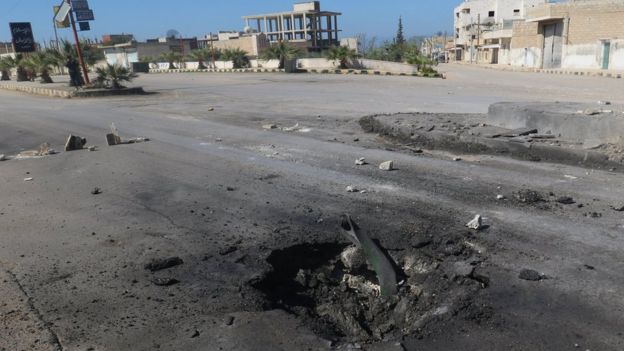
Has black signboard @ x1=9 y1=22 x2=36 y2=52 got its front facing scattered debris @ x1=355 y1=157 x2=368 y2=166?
yes

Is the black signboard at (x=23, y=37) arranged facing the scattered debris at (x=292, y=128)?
yes

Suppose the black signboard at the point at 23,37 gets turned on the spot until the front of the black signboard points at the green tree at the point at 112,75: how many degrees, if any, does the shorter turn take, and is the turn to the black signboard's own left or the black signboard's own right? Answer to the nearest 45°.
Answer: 0° — it already faces it

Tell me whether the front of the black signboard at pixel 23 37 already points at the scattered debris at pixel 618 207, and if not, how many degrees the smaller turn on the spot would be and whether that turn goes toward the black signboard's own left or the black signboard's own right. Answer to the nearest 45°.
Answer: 0° — it already faces it

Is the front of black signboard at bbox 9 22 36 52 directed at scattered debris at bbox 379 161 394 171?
yes

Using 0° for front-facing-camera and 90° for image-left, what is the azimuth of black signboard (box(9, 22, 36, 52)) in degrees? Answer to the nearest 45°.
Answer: approximately 0°

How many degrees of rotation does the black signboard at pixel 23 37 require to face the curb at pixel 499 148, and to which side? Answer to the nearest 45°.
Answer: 0° — it already faces it

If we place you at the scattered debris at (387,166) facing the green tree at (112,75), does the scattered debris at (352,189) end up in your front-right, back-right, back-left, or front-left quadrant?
back-left
